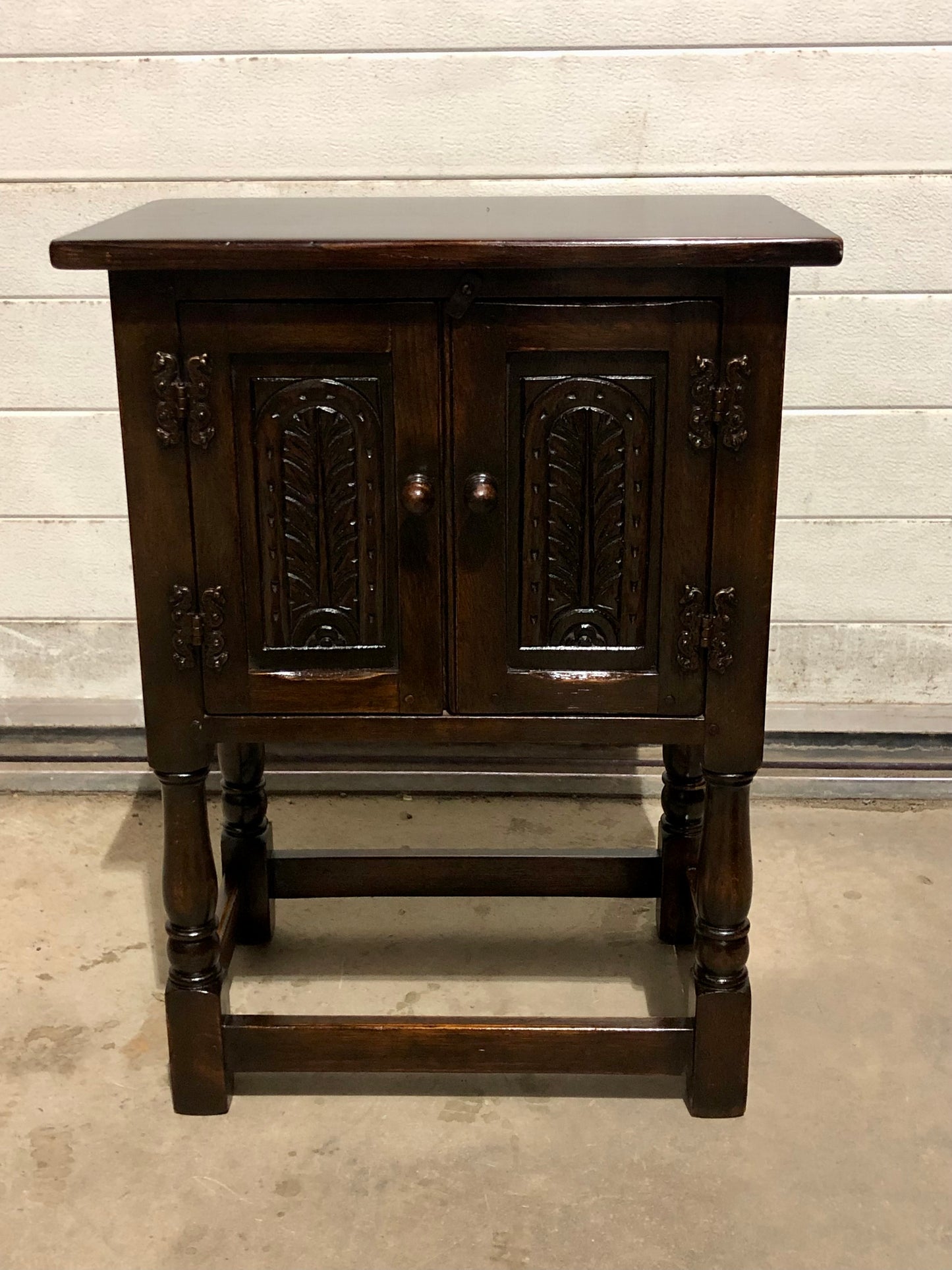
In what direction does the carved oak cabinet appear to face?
toward the camera

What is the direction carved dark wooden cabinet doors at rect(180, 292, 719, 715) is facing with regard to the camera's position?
facing the viewer
